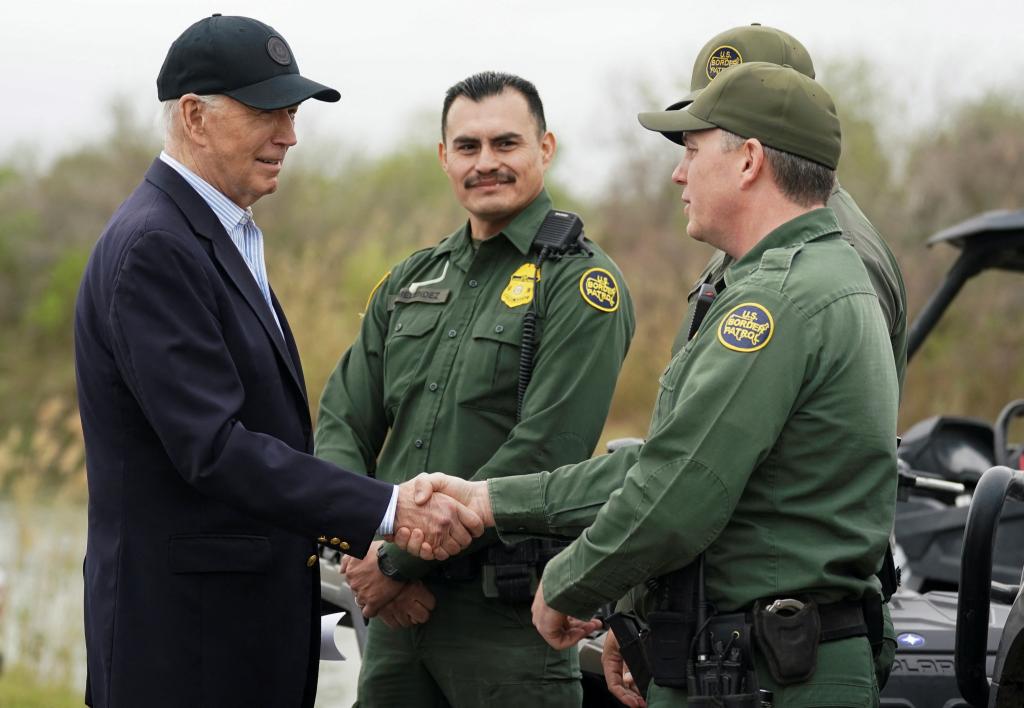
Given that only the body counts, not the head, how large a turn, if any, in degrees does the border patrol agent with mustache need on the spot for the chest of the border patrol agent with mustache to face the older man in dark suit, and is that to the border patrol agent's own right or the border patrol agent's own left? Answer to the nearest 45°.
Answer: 0° — they already face them

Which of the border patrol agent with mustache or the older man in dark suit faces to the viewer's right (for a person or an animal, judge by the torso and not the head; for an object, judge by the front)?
the older man in dark suit

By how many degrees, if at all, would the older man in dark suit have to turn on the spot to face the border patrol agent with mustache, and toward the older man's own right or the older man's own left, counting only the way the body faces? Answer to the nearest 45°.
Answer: approximately 45° to the older man's own left

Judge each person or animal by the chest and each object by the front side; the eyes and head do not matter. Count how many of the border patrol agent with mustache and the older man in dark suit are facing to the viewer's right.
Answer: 1

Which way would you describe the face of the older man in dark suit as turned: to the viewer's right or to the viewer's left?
to the viewer's right

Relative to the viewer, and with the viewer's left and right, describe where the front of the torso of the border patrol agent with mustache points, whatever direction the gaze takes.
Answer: facing the viewer and to the left of the viewer

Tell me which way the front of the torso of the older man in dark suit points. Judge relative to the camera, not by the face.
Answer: to the viewer's right
